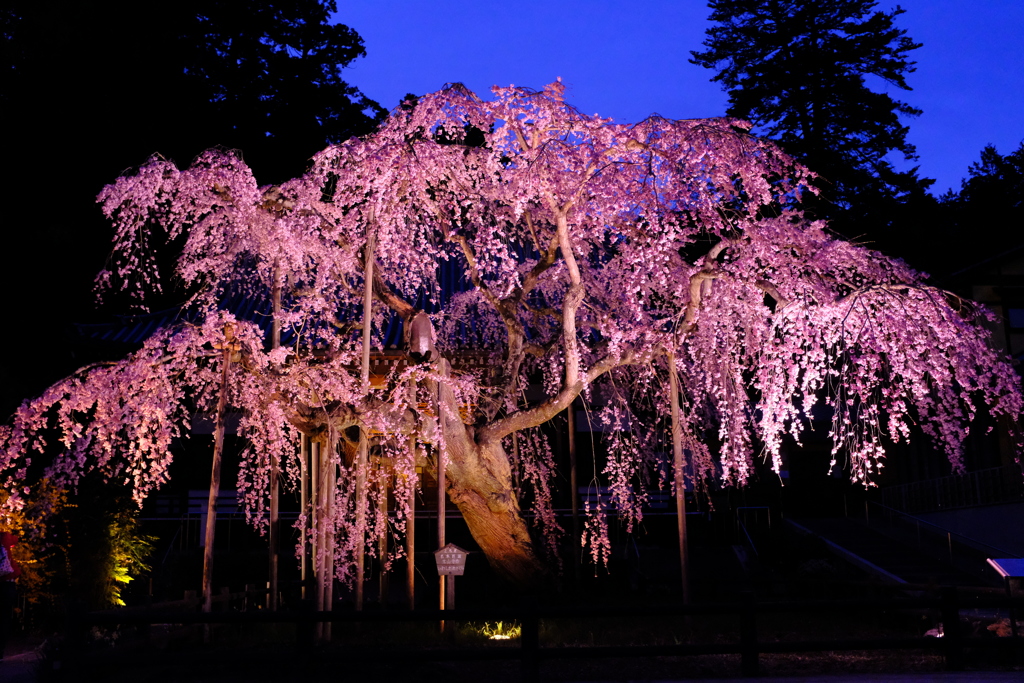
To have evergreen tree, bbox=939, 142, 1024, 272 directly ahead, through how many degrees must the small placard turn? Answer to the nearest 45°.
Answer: approximately 135° to its left

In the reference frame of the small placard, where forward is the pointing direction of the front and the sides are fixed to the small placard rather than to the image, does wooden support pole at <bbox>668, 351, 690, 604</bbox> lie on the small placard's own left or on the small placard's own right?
on the small placard's own left

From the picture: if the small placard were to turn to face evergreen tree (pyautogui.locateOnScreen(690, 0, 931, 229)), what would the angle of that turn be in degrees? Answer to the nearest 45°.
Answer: approximately 135° to its left

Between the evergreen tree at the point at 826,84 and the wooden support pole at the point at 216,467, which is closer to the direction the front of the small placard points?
the wooden support pole

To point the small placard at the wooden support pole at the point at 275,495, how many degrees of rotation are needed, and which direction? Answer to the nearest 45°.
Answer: approximately 90° to its right

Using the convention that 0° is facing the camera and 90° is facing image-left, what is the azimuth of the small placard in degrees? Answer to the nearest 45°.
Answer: approximately 0°

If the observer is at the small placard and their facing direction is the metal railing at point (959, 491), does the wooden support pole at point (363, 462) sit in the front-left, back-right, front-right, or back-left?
back-left

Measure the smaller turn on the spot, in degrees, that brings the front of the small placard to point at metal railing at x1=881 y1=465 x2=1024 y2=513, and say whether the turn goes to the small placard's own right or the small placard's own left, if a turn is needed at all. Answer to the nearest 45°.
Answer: approximately 135° to the small placard's own left
